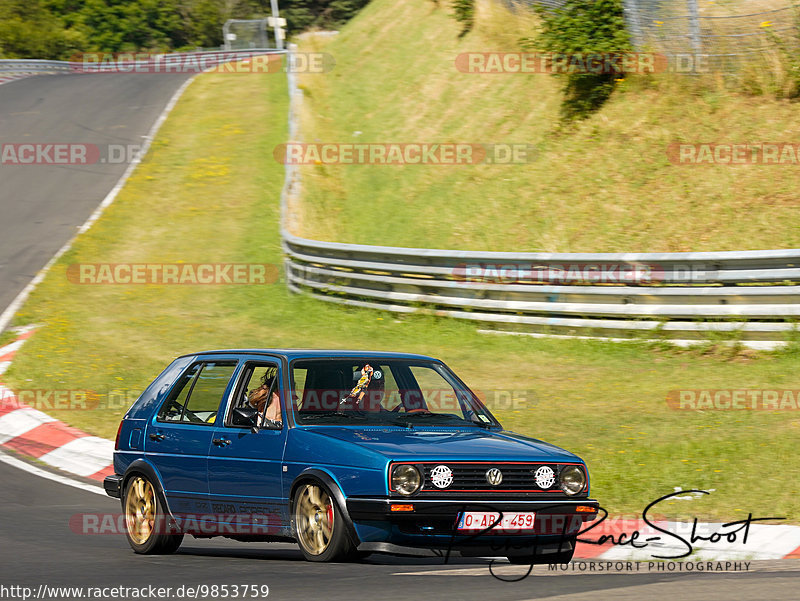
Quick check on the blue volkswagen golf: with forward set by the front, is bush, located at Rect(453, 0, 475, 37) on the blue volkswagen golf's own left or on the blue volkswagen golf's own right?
on the blue volkswagen golf's own left

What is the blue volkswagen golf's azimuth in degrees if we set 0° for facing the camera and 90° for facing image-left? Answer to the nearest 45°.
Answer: approximately 315°

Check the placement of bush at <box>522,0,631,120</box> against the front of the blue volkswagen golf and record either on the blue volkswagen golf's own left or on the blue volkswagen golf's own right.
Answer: on the blue volkswagen golf's own left

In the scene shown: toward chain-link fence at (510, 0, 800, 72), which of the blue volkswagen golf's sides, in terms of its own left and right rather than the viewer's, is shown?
left
